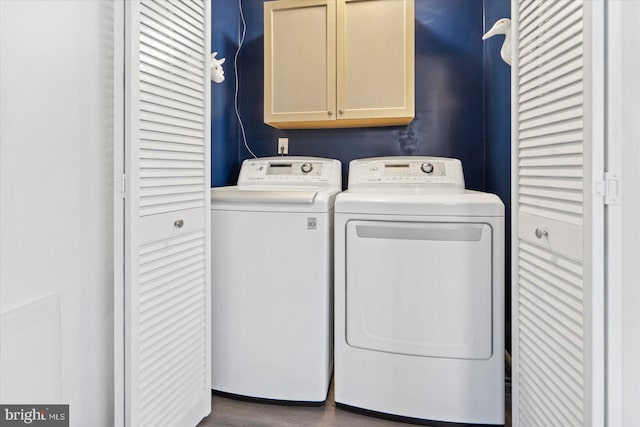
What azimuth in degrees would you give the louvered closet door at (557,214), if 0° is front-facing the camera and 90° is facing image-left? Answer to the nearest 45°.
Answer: approximately 45°

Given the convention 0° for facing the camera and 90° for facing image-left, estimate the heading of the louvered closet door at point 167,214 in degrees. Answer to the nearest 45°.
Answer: approximately 315°

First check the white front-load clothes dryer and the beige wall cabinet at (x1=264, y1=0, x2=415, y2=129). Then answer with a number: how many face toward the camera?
2
